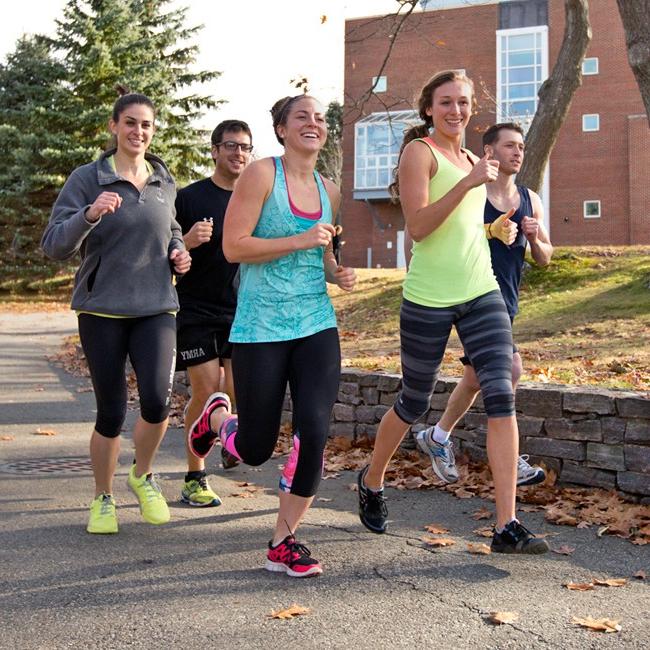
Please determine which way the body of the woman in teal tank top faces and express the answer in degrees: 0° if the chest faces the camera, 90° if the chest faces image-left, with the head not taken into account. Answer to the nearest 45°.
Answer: approximately 315°

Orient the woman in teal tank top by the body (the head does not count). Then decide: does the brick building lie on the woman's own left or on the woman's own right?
on the woman's own left

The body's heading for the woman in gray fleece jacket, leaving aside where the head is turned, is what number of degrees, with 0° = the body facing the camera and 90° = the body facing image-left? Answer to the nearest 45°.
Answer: approximately 0°

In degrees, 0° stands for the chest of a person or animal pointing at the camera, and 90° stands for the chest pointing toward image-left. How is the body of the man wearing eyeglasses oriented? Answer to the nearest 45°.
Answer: approximately 315°

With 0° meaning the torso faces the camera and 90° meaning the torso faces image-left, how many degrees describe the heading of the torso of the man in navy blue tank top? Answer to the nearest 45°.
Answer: approximately 315°

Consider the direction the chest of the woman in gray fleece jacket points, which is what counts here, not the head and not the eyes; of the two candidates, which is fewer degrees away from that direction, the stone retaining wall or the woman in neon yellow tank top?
the woman in neon yellow tank top

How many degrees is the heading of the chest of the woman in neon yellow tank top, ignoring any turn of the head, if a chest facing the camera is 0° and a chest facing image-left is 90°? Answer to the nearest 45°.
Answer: approximately 315°
